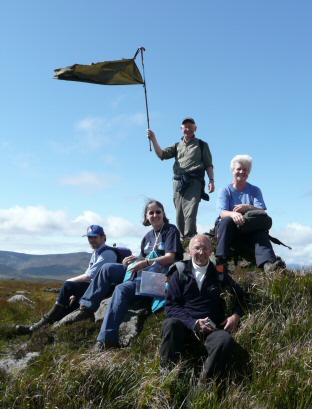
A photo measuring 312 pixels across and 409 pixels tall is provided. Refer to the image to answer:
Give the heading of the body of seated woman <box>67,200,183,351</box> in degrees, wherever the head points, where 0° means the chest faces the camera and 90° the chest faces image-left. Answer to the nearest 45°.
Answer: approximately 45°

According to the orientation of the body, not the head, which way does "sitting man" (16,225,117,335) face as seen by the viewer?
to the viewer's left

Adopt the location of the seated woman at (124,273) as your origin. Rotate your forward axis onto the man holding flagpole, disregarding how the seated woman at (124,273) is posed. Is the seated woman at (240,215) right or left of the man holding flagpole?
right

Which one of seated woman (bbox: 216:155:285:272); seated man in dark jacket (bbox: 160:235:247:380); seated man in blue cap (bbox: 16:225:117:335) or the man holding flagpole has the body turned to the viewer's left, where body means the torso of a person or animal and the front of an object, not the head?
seated man in blue cap (bbox: 16:225:117:335)

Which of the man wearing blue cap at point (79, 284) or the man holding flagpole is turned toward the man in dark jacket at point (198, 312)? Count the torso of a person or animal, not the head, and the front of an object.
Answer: the man holding flagpole

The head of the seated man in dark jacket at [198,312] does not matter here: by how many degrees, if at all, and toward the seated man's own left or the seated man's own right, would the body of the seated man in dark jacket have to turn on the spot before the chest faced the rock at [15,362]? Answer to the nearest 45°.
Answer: approximately 90° to the seated man's own right

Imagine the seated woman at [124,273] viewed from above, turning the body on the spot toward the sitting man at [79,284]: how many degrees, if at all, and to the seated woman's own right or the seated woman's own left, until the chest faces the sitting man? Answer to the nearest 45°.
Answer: approximately 90° to the seated woman's own right

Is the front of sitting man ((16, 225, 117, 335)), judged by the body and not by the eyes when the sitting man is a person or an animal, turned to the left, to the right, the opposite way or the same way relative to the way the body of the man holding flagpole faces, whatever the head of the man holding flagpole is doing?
to the right
